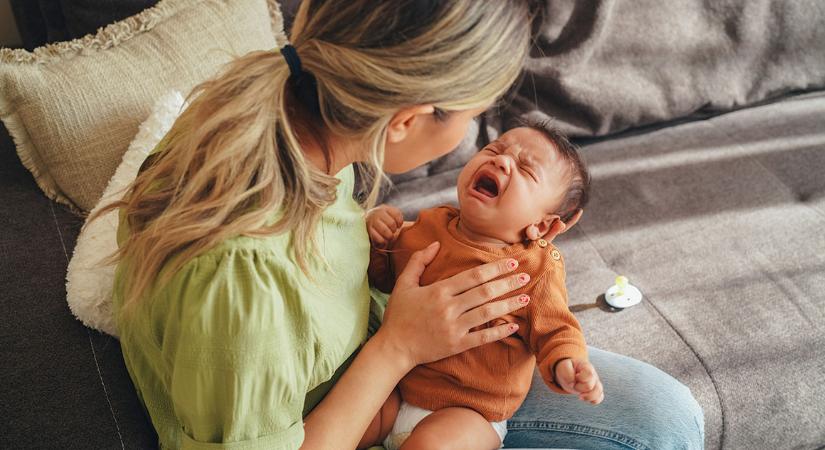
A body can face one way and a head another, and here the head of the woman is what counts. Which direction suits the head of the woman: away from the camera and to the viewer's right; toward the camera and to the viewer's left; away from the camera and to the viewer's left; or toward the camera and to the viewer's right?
away from the camera and to the viewer's right

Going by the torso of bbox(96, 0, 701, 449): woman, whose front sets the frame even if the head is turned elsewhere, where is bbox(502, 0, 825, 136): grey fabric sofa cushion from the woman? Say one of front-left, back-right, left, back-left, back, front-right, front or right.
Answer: front-left

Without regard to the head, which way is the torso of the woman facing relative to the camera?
to the viewer's right
